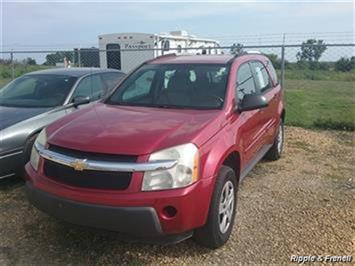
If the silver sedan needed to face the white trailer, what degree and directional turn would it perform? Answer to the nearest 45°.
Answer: approximately 135° to its right

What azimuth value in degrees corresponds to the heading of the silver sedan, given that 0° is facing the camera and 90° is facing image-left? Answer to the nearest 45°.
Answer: approximately 45°

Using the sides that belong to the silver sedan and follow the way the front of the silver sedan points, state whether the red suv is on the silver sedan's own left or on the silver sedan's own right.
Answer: on the silver sedan's own left

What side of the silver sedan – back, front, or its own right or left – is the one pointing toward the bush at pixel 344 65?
back

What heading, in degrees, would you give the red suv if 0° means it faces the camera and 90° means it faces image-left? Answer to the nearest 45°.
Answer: approximately 45°

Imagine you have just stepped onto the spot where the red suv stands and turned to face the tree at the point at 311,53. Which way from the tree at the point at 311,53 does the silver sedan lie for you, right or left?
left

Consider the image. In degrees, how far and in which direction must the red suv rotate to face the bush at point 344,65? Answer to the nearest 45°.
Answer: approximately 180°

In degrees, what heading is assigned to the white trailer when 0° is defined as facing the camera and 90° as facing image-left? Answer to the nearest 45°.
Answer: approximately 225°

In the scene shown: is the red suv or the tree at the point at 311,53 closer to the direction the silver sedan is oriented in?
the red suv

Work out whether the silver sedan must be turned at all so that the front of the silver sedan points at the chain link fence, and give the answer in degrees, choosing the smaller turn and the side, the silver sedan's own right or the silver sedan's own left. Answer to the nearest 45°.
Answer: approximately 180°
